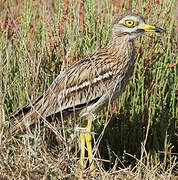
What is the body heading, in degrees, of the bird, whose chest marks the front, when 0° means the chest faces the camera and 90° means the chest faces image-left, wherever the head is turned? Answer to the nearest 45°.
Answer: approximately 270°
